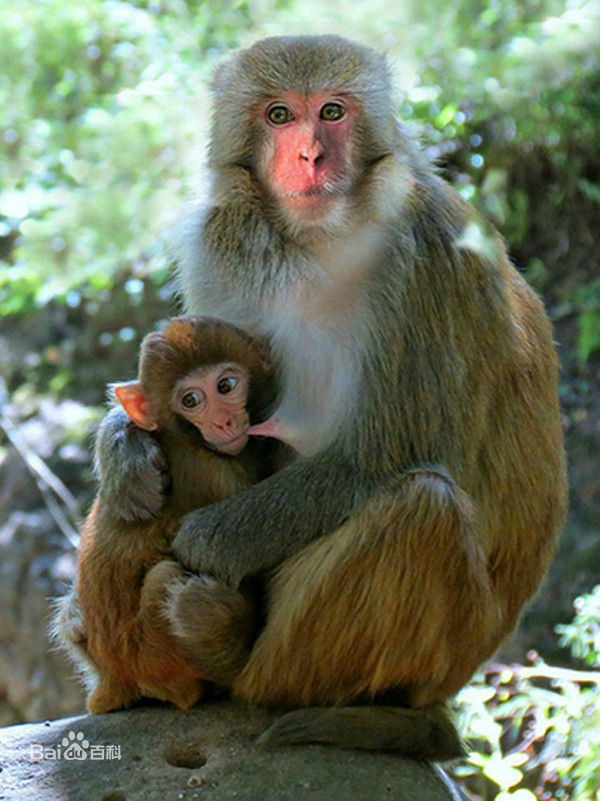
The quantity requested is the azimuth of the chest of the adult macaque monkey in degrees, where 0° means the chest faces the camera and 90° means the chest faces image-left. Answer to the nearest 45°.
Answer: approximately 45°
